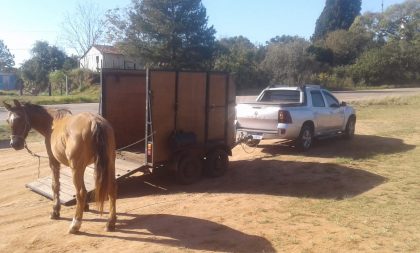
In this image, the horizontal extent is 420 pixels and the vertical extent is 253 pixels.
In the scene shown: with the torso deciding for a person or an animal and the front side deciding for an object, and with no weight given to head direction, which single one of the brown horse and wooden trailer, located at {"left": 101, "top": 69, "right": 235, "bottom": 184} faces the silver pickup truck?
the wooden trailer

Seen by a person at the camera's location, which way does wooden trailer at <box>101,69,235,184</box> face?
facing away from the viewer and to the right of the viewer

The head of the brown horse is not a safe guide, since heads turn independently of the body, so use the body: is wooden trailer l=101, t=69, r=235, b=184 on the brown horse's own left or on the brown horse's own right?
on the brown horse's own right

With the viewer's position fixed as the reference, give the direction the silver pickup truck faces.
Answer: facing away from the viewer and to the right of the viewer

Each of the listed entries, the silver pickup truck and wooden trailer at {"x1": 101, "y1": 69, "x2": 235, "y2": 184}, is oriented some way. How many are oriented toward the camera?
0

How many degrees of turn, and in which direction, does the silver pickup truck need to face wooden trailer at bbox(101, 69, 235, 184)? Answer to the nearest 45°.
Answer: approximately 180°

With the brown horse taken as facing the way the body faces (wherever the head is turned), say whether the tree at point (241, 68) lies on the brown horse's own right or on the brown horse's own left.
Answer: on the brown horse's own right

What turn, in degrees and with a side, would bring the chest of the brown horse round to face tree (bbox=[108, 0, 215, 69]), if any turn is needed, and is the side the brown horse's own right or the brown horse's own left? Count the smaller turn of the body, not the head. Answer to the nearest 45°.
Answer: approximately 45° to the brown horse's own right

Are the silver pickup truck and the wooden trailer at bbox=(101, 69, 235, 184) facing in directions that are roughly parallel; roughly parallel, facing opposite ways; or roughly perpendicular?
roughly parallel

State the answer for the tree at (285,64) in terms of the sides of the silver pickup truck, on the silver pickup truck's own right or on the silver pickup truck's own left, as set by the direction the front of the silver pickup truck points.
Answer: on the silver pickup truck's own left

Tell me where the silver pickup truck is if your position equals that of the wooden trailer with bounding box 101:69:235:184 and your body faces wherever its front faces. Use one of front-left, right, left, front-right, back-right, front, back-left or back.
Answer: front

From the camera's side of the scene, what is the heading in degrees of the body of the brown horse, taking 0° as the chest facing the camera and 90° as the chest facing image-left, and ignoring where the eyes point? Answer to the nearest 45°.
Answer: approximately 135°

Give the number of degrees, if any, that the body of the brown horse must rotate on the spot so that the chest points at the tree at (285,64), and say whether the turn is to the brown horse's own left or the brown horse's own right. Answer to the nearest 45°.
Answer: approximately 90° to the brown horse's own right

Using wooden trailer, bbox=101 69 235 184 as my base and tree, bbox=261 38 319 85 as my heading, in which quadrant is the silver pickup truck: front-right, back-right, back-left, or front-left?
front-right
